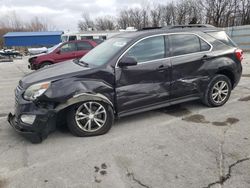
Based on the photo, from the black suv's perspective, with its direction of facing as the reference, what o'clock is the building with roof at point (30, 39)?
The building with roof is roughly at 4 o'clock from the black suv.

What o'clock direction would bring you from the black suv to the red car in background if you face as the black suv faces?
The red car in background is roughly at 4 o'clock from the black suv.

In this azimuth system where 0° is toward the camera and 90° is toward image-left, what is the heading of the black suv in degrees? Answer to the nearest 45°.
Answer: approximately 45°
